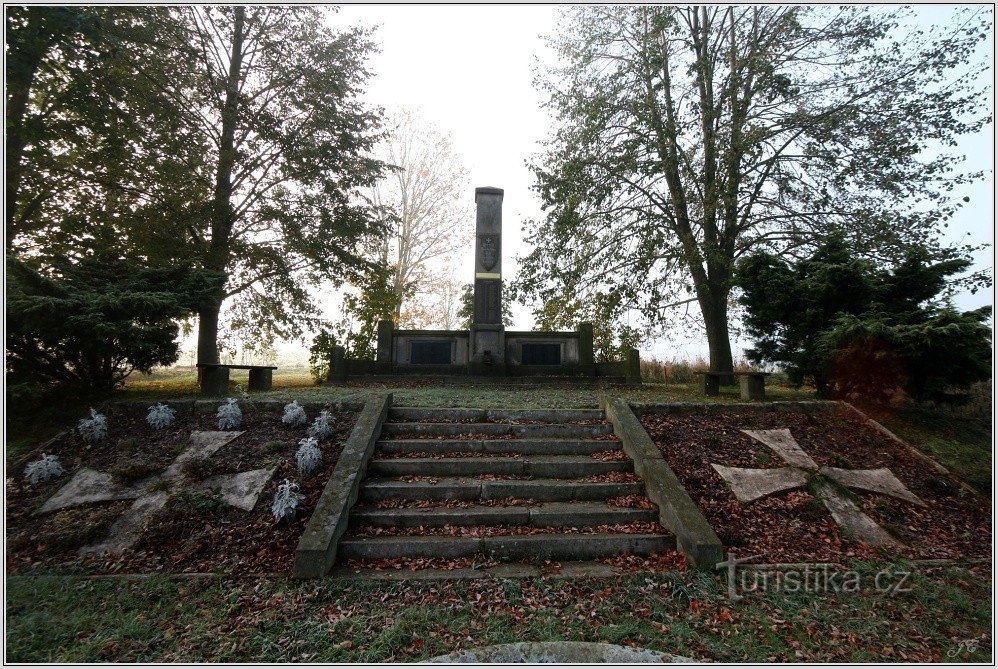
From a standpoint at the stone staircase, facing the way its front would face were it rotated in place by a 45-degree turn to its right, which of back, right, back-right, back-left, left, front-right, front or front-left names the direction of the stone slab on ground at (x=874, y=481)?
back-left

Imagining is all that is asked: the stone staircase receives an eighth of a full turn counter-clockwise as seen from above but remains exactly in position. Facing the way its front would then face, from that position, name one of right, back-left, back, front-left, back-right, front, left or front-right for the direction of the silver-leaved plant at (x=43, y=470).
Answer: back-right

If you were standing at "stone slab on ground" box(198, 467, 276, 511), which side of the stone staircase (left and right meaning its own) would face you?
right

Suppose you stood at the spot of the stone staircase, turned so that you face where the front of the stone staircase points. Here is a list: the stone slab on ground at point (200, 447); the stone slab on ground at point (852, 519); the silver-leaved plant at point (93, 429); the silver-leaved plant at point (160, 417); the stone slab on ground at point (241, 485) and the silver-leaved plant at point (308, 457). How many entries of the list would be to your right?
5

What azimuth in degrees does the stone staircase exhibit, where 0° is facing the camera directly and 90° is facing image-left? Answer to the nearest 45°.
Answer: approximately 0°

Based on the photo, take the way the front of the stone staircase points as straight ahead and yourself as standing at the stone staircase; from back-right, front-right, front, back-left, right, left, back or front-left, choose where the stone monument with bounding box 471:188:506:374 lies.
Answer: back

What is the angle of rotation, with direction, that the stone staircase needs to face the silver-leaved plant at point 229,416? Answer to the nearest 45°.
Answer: approximately 90° to its right

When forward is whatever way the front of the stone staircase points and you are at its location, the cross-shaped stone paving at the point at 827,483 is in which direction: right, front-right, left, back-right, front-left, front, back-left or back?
left

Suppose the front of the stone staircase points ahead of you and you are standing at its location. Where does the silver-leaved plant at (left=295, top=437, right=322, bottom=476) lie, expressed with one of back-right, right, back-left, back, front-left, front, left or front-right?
right

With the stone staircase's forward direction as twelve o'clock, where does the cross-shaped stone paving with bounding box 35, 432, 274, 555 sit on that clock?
The cross-shaped stone paving is roughly at 3 o'clock from the stone staircase.

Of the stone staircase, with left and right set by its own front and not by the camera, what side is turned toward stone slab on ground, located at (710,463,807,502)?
left

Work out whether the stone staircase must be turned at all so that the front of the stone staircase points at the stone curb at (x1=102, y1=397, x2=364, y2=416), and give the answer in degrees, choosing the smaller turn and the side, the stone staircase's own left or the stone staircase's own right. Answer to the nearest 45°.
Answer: approximately 90° to the stone staircase's own right

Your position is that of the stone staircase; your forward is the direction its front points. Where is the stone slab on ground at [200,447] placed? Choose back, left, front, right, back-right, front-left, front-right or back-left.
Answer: right

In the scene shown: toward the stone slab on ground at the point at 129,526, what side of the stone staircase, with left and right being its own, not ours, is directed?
right

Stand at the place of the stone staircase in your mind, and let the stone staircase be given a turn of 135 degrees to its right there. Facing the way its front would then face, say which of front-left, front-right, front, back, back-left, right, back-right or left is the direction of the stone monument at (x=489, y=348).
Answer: front-right

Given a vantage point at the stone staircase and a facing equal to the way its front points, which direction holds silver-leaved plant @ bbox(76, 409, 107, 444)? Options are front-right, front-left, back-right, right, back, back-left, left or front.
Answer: right
